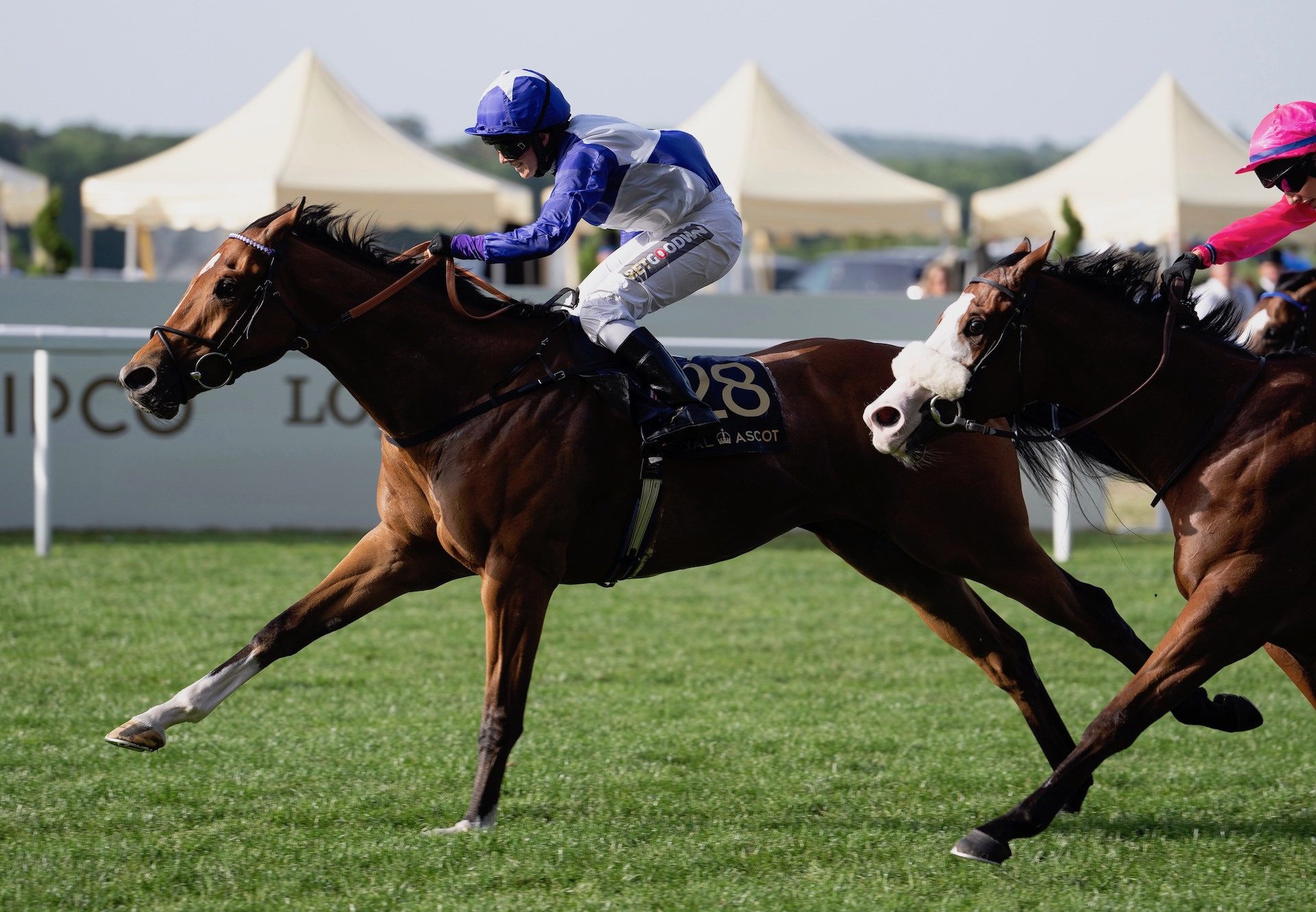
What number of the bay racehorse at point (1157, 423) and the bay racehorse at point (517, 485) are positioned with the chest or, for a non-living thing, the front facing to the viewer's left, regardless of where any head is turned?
2

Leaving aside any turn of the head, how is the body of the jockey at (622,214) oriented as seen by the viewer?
to the viewer's left

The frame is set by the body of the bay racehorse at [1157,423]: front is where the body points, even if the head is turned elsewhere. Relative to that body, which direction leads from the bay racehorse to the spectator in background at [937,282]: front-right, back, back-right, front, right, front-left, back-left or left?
right

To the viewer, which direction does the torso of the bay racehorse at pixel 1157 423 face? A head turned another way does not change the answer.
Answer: to the viewer's left

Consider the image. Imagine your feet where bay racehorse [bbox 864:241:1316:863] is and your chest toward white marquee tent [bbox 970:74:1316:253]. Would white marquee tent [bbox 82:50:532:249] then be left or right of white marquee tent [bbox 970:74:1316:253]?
left

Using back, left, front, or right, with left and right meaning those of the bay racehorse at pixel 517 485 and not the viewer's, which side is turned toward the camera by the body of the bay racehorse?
left
